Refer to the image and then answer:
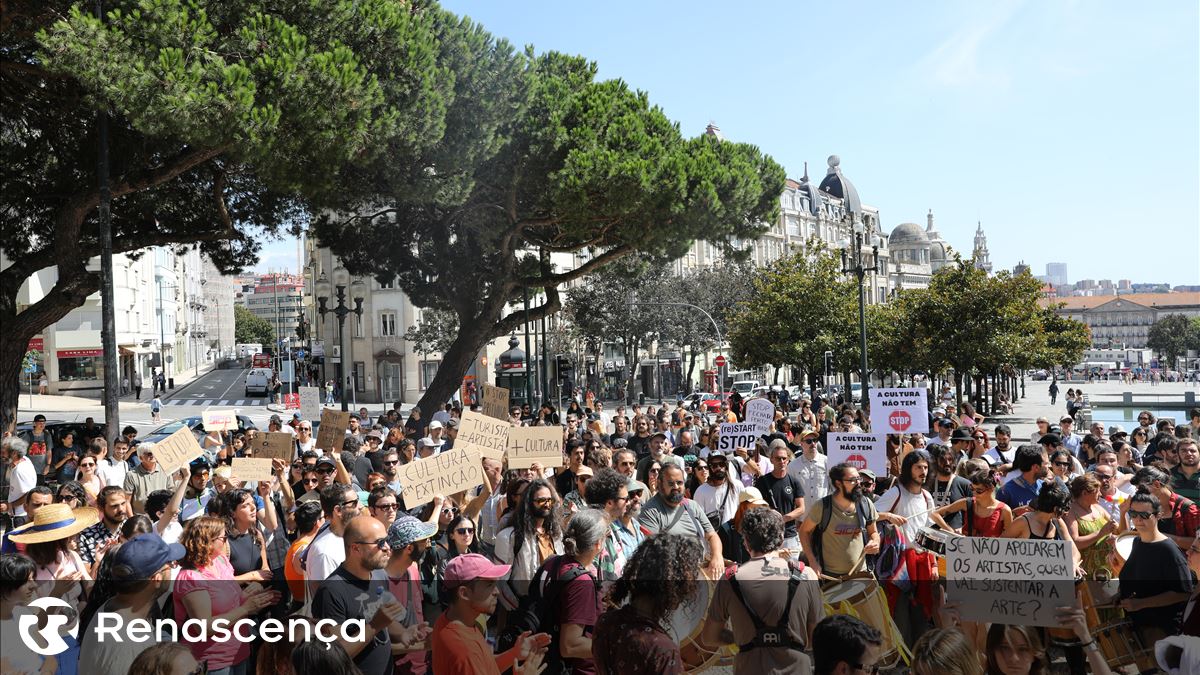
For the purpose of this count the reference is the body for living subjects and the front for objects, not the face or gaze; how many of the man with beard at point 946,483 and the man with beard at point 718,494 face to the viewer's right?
0

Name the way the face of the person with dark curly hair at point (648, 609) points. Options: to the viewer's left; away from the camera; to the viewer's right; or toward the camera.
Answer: away from the camera

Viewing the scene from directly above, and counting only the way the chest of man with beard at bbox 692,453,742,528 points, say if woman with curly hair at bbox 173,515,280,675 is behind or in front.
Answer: in front

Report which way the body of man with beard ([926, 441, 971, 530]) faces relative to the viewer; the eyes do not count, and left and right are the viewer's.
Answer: facing the viewer and to the left of the viewer

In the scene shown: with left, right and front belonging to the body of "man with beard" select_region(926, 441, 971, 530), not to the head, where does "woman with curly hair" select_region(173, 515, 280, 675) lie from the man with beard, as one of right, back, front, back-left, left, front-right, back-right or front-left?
front

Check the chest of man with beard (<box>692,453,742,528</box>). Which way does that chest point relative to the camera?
toward the camera

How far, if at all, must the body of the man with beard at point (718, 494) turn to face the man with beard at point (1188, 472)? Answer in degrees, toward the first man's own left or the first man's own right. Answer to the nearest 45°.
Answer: approximately 90° to the first man's own left
